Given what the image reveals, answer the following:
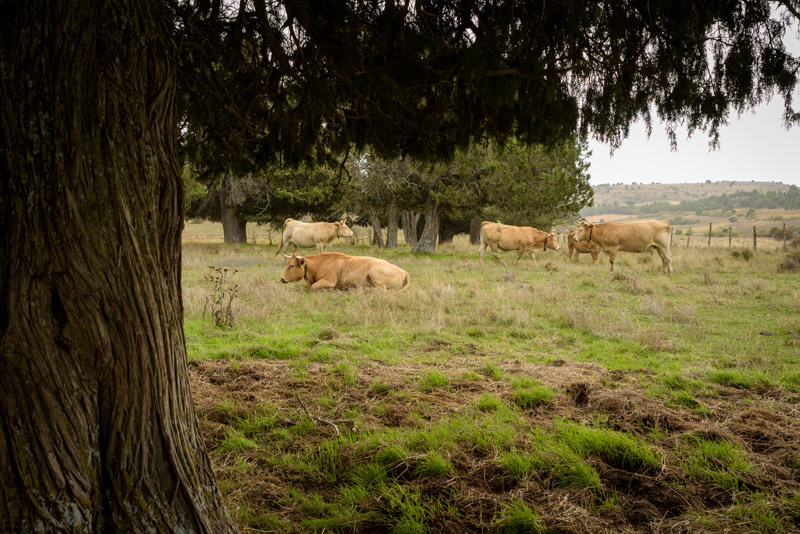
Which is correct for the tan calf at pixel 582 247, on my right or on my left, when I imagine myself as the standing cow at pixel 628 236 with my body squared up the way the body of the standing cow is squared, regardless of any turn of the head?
on my right

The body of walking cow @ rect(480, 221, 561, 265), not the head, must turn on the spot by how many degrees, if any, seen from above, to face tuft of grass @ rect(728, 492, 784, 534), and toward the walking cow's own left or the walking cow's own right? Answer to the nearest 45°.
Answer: approximately 90° to the walking cow's own right

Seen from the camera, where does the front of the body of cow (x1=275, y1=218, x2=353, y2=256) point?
to the viewer's right

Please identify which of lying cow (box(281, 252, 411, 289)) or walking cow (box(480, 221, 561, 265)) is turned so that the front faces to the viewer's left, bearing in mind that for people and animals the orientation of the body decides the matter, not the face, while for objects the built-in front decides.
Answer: the lying cow

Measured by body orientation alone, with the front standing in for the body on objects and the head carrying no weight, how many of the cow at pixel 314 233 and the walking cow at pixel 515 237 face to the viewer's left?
0

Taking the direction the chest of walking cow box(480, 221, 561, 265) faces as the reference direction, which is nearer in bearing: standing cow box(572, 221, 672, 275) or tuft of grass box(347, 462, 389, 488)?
the standing cow

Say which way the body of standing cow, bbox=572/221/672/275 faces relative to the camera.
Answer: to the viewer's left

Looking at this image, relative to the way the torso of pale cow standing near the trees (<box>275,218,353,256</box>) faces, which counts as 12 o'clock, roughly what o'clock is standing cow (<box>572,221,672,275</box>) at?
The standing cow is roughly at 1 o'clock from the pale cow standing near the trees.

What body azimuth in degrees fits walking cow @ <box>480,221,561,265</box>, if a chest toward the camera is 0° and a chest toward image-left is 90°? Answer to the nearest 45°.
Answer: approximately 270°

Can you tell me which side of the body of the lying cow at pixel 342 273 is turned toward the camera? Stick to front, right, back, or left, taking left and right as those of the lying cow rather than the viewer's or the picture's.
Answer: left
